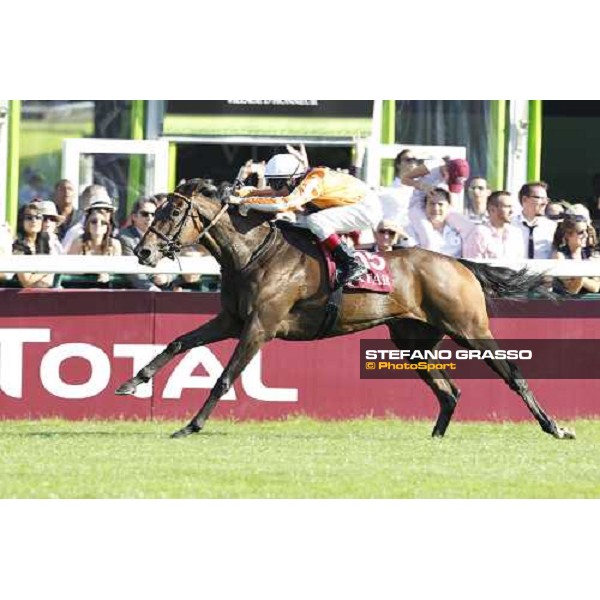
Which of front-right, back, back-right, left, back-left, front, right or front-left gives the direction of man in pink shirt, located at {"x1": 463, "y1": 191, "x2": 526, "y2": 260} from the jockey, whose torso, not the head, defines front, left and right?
back-right

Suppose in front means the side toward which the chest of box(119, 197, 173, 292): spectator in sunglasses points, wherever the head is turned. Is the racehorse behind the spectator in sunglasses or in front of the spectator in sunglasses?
in front

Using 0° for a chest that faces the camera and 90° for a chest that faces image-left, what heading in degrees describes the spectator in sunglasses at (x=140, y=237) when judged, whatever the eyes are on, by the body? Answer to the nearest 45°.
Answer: approximately 315°

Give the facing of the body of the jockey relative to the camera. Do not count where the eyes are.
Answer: to the viewer's left

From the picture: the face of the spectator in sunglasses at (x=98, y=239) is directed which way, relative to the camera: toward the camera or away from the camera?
toward the camera

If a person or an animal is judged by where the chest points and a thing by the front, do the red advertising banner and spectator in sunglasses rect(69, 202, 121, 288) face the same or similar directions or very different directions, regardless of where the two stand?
same or similar directions

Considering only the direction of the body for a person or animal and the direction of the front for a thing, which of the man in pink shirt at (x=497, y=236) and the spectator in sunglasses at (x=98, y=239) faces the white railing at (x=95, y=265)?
the spectator in sunglasses

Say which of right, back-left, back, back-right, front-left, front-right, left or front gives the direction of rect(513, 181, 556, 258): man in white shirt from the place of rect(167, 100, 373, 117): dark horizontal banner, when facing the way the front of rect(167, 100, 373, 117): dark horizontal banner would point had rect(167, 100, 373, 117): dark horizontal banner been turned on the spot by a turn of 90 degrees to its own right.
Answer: back-left

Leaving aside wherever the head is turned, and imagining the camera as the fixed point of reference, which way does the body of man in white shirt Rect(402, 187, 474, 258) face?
toward the camera

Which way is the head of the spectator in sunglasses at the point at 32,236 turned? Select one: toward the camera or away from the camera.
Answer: toward the camera

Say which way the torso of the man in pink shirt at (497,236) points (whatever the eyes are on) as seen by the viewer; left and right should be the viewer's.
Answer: facing the viewer and to the right of the viewer

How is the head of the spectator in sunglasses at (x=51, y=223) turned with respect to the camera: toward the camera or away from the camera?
toward the camera

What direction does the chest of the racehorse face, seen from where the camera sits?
to the viewer's left

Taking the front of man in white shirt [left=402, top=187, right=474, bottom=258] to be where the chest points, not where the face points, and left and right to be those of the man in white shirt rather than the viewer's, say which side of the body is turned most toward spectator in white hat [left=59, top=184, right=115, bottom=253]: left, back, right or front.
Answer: right

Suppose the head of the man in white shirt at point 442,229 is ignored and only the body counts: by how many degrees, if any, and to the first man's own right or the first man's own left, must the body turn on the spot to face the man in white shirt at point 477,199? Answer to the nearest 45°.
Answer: approximately 180°

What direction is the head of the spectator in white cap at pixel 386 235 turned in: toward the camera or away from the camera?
toward the camera

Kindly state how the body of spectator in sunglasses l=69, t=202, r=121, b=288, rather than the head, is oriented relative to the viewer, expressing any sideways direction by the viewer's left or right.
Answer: facing the viewer
